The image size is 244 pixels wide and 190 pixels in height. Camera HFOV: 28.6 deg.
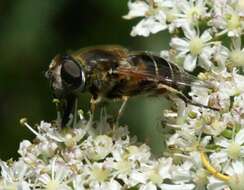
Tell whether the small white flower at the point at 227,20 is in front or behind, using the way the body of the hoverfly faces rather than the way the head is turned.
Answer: behind

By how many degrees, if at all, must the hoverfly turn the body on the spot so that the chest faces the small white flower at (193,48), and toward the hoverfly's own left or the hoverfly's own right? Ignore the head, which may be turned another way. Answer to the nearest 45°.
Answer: approximately 135° to the hoverfly's own right

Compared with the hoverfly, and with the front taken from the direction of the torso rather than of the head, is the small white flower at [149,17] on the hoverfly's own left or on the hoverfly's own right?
on the hoverfly's own right

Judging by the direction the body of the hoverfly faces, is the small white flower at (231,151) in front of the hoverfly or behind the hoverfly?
behind

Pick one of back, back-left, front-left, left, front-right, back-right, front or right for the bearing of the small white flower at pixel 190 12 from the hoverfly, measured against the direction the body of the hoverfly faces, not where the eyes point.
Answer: back-right

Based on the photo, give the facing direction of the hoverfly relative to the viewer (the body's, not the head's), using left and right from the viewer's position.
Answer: facing to the left of the viewer
